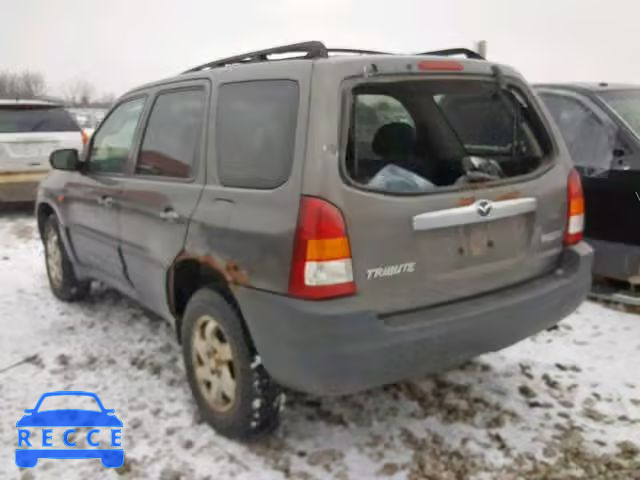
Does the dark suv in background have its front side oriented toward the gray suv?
no

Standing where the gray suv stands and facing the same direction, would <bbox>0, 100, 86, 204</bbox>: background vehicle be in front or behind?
in front

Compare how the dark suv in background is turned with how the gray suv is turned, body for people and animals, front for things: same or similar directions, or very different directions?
very different directions

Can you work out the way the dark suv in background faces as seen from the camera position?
facing the viewer and to the right of the viewer

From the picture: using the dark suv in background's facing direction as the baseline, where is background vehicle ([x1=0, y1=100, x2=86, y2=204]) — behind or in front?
behind

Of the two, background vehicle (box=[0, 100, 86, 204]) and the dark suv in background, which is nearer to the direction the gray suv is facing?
the background vehicle

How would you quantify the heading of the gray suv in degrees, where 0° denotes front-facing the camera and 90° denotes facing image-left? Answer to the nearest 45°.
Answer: approximately 135°

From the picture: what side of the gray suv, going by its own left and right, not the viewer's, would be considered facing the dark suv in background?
right
